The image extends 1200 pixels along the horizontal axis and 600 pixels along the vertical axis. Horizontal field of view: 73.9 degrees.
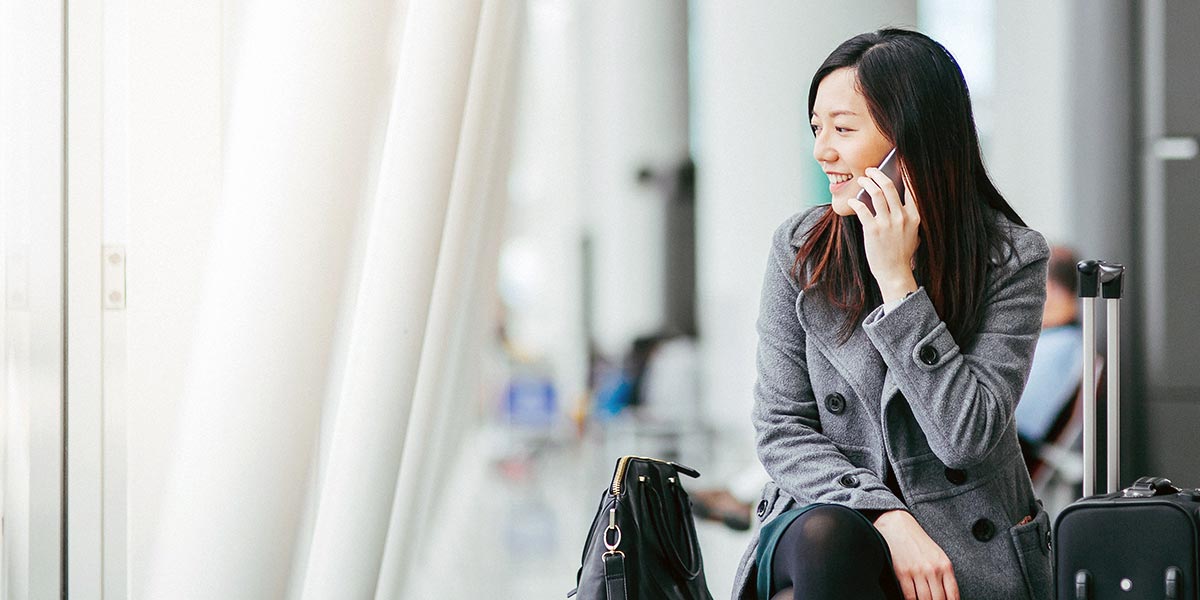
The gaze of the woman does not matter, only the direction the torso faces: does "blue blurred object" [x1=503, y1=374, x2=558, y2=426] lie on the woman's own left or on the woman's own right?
on the woman's own right

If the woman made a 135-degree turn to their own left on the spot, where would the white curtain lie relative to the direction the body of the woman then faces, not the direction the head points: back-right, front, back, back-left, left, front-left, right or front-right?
back

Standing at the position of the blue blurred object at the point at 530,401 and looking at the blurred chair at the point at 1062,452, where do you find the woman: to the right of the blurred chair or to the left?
right
